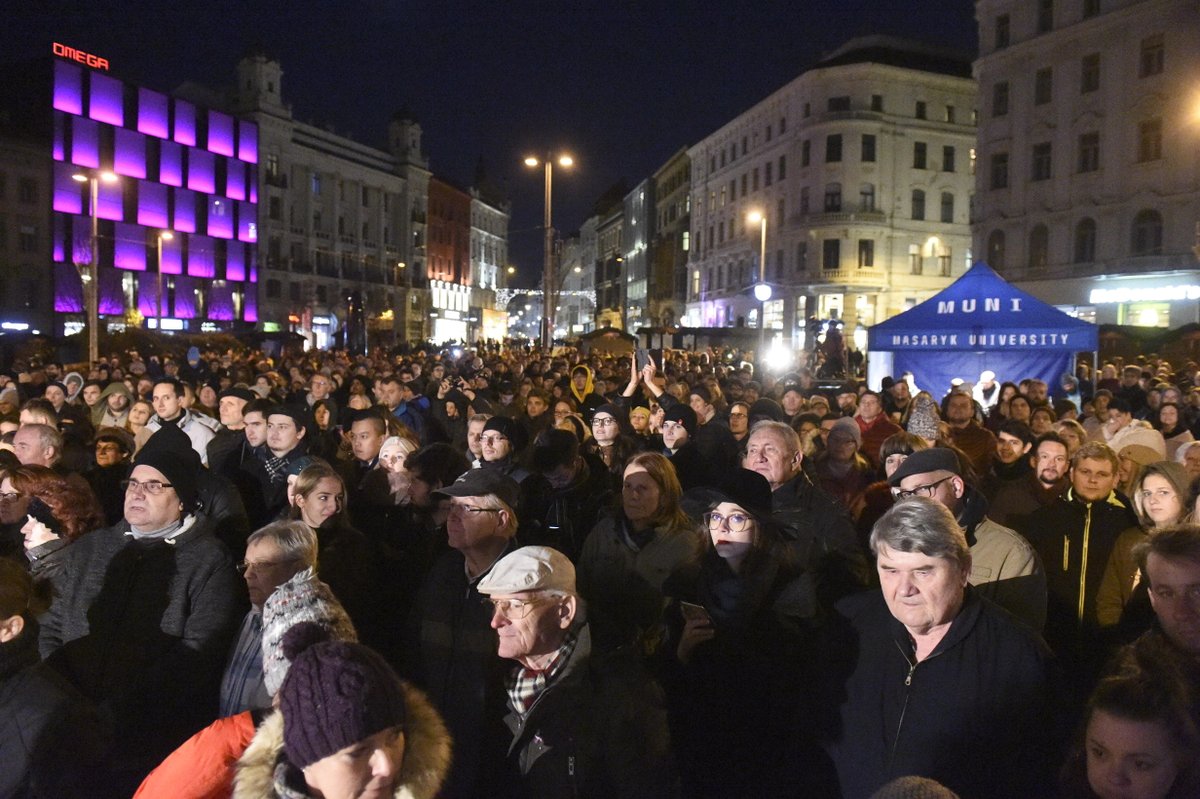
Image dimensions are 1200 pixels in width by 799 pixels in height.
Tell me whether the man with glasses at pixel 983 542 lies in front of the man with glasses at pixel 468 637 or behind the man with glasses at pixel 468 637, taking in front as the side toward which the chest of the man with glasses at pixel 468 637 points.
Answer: behind

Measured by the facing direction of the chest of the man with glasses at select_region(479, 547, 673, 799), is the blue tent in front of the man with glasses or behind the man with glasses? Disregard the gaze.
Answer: behind

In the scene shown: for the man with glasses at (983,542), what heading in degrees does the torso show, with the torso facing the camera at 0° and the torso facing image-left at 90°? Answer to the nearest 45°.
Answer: approximately 45°

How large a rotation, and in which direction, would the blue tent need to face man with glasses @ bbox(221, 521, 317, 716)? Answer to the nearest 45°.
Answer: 0° — it already faces them

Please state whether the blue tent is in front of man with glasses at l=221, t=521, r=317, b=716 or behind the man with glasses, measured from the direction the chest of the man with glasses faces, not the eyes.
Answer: behind

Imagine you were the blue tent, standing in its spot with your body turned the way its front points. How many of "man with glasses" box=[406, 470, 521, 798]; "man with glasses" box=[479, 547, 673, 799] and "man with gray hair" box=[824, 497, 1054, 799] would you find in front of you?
3

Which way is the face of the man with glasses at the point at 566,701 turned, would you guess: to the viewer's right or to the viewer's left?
to the viewer's left

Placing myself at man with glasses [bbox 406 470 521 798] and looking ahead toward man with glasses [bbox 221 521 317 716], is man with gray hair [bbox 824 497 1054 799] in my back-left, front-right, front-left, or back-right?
back-left

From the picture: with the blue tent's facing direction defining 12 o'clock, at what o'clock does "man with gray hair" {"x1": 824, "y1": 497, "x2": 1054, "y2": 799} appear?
The man with gray hair is roughly at 12 o'clock from the blue tent.
